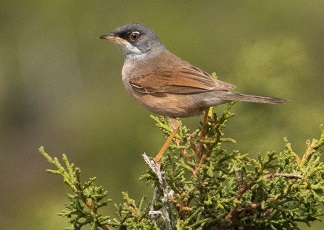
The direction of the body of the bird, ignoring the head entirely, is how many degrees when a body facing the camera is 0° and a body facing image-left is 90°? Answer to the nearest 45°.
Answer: approximately 90°
